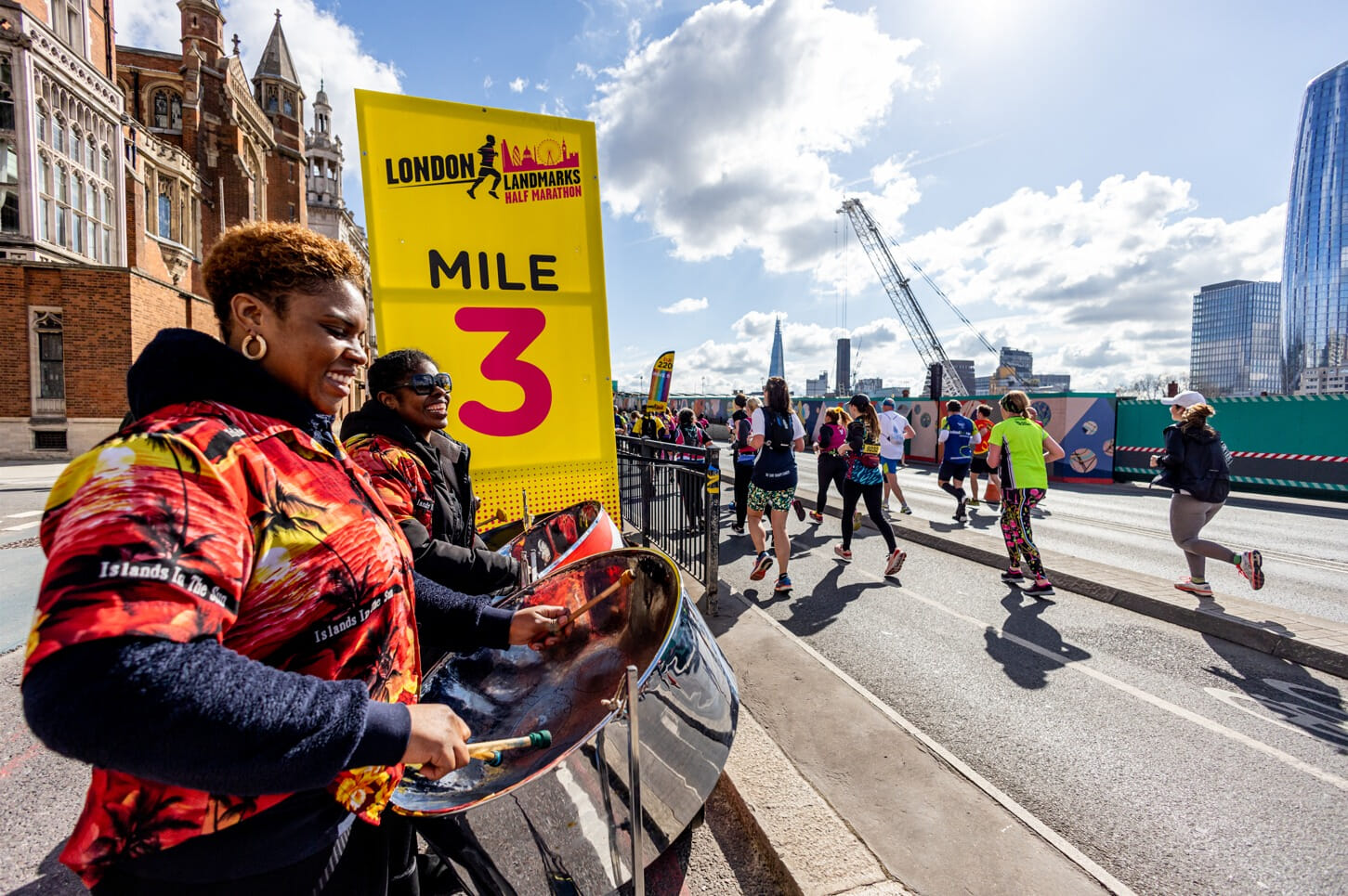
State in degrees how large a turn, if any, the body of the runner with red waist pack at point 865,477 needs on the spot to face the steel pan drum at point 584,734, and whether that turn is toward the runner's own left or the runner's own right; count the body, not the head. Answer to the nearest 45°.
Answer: approximately 135° to the runner's own left

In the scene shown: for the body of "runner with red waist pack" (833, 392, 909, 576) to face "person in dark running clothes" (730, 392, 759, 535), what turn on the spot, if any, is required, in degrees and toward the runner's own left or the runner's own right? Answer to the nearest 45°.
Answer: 0° — they already face them

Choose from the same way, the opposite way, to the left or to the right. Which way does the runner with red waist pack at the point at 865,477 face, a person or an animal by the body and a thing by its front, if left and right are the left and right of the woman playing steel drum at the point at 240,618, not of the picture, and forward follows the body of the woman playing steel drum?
to the left

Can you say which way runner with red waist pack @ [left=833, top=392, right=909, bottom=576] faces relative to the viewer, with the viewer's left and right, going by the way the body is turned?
facing away from the viewer and to the left of the viewer

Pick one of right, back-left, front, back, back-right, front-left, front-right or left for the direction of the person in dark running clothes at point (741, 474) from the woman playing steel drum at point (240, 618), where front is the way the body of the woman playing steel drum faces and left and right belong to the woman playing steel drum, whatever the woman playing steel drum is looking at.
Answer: front-left

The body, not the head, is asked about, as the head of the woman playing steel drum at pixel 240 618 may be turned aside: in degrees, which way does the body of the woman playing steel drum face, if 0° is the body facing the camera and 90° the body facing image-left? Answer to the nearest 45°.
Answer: approximately 270°

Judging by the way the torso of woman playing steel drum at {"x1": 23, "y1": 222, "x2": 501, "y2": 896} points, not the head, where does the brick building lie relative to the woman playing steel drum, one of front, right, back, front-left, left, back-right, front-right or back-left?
left

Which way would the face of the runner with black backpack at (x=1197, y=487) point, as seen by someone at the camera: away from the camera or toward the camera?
away from the camera

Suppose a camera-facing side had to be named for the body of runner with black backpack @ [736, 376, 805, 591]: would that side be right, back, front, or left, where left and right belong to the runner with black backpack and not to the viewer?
back

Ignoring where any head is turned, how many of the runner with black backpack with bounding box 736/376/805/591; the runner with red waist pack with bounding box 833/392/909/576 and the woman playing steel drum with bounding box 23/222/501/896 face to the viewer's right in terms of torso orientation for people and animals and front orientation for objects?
1

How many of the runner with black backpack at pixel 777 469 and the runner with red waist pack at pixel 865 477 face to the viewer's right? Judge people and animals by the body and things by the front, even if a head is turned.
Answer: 0

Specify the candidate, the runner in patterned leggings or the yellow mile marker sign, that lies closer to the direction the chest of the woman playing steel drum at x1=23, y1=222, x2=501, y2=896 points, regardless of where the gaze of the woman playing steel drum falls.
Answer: the runner in patterned leggings
